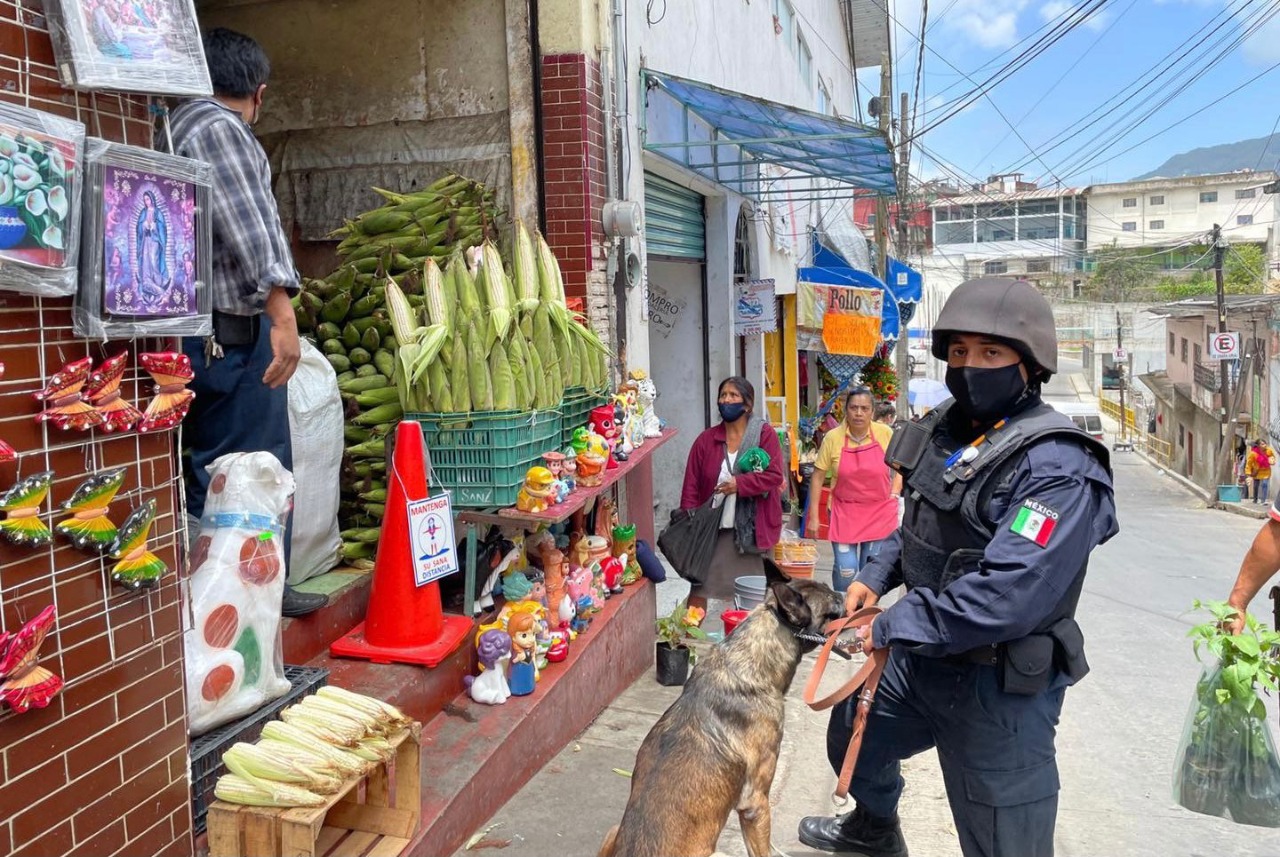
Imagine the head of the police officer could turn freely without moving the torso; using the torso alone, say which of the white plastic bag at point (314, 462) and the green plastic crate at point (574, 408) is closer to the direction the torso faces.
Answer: the white plastic bag

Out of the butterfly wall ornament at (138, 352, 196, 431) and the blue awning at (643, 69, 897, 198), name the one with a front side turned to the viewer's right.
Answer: the blue awning

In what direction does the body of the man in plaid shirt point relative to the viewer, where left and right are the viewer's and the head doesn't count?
facing away from the viewer and to the right of the viewer

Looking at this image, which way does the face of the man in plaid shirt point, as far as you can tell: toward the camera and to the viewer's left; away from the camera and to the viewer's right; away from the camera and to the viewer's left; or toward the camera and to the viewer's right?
away from the camera and to the viewer's right

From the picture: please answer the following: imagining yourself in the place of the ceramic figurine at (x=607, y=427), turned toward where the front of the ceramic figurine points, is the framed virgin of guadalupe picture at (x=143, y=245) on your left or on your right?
on your right

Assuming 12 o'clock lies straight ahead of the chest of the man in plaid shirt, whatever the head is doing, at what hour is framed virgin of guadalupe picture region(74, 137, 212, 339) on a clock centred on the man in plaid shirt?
The framed virgin of guadalupe picture is roughly at 5 o'clock from the man in plaid shirt.

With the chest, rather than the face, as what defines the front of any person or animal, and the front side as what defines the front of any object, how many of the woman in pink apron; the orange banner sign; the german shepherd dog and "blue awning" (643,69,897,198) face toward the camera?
2

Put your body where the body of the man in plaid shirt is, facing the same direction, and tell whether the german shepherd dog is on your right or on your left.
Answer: on your right

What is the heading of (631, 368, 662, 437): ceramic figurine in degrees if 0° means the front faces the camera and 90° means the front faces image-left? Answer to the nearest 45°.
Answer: approximately 315°

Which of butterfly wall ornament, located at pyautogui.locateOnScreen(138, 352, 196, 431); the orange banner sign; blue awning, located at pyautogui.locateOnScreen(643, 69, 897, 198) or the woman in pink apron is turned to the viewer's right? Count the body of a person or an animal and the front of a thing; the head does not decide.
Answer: the blue awning

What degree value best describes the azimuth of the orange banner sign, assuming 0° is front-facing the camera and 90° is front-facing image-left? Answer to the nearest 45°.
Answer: approximately 0°
